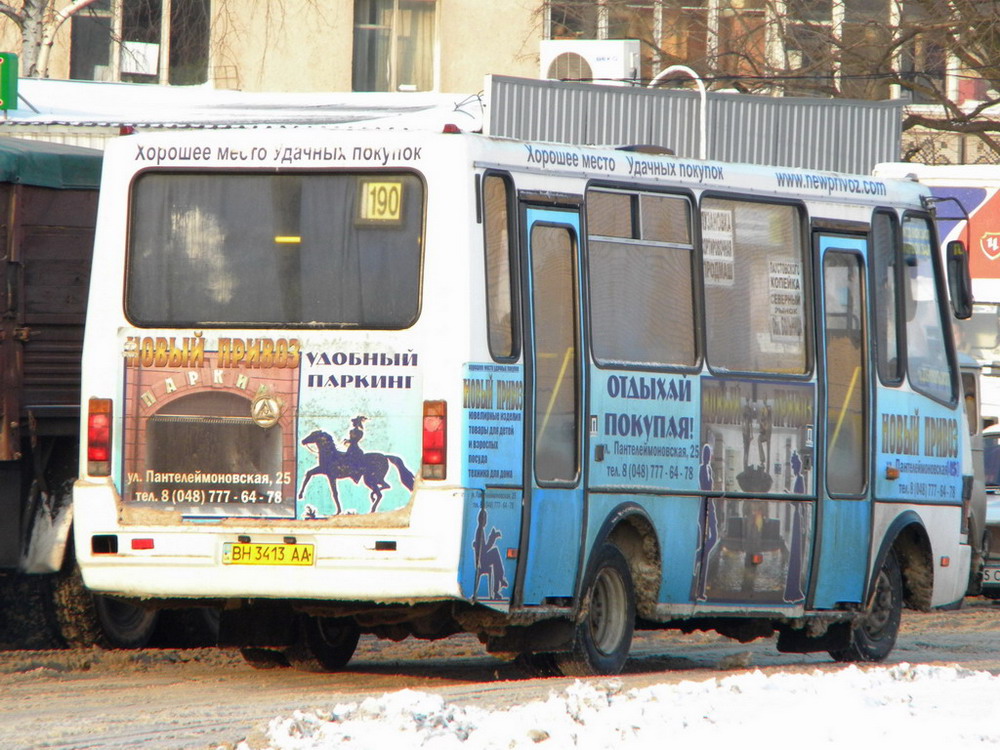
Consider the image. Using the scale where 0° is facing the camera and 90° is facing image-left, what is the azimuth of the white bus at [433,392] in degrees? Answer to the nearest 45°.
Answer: approximately 225°

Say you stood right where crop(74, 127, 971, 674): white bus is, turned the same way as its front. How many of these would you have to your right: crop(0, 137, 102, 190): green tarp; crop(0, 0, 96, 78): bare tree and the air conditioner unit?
0

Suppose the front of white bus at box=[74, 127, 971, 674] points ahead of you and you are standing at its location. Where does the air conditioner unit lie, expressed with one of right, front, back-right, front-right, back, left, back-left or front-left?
front-left

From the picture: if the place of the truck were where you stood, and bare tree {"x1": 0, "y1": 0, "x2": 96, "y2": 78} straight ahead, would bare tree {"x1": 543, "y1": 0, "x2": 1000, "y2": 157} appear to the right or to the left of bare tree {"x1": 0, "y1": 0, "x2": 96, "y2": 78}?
right

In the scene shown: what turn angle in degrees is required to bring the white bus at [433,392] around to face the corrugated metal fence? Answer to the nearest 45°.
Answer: approximately 45° to its left

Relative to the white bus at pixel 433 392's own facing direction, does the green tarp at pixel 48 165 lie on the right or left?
on its left
